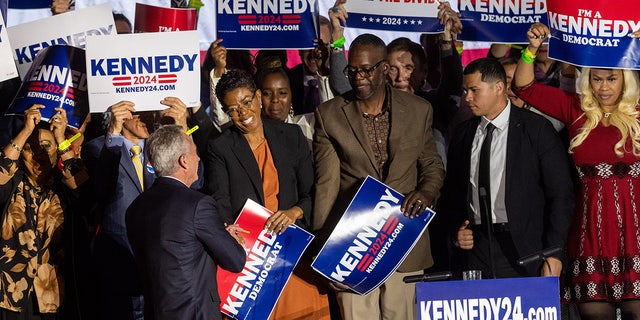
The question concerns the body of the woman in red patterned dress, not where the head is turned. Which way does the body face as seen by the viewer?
toward the camera

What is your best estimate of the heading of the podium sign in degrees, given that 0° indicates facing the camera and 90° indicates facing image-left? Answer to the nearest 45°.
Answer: approximately 0°

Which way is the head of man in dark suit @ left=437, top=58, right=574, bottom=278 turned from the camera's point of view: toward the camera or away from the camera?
toward the camera

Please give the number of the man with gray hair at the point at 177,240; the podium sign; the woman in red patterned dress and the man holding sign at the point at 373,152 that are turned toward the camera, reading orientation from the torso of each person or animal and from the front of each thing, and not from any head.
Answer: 3

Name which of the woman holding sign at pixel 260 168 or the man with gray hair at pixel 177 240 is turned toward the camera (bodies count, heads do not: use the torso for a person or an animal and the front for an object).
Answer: the woman holding sign

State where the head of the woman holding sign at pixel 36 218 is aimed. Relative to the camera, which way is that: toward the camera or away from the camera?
toward the camera

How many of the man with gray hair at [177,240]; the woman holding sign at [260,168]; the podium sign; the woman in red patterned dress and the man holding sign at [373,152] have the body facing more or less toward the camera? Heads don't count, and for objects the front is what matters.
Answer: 4

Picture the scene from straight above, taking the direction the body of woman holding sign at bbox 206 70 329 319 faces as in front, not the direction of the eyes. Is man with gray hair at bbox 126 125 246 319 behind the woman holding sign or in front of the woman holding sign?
in front

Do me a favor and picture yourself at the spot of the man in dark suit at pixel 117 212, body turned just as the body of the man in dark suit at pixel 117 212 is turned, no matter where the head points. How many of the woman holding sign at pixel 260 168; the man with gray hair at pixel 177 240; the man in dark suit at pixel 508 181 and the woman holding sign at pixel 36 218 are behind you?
1

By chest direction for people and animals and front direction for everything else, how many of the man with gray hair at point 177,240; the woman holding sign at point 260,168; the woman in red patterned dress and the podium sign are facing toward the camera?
3

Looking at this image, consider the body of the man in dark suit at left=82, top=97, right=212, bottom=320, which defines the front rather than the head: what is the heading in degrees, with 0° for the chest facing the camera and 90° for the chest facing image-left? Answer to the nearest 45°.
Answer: approximately 315°

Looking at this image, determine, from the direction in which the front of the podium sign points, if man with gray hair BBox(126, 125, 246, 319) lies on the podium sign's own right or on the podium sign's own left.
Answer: on the podium sign's own right

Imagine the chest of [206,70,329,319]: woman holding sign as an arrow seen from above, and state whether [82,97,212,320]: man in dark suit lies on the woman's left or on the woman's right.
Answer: on the woman's right

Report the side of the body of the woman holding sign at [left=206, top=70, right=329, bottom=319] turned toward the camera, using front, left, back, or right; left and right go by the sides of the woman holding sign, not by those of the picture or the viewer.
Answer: front

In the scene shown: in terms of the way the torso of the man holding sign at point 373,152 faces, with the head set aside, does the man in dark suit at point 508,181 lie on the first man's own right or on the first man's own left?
on the first man's own left

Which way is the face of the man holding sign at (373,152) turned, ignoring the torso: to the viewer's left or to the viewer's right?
to the viewer's left

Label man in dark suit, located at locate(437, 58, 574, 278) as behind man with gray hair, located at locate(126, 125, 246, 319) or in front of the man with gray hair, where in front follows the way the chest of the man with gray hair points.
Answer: in front
